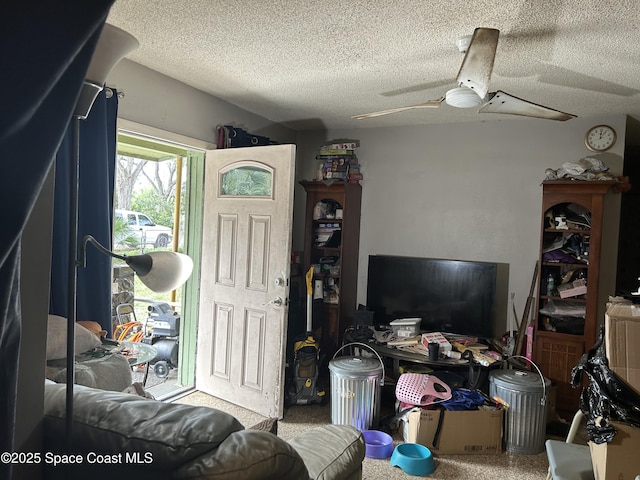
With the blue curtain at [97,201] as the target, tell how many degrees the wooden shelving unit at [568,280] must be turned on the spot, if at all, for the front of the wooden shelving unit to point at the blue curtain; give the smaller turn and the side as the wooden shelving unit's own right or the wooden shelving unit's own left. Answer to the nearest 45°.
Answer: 0° — it already faces it

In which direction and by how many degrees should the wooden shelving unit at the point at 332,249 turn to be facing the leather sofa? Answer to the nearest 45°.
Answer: approximately 45° to its left

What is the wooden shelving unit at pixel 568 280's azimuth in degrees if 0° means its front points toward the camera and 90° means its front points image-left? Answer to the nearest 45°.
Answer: approximately 45°

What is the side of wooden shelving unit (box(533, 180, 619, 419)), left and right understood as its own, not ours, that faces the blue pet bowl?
front

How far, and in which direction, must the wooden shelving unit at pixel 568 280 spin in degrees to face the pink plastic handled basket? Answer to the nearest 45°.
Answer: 0° — it already faces it

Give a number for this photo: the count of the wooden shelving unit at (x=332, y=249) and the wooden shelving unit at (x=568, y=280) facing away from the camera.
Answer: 0

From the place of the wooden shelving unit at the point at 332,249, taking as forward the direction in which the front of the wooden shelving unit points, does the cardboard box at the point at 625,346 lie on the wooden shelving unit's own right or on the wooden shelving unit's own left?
on the wooden shelving unit's own left

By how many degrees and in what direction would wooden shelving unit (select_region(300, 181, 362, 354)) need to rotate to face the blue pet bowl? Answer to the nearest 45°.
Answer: approximately 45° to its left

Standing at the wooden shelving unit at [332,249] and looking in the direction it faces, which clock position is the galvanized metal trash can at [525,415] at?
The galvanized metal trash can is roughly at 9 o'clock from the wooden shelving unit.

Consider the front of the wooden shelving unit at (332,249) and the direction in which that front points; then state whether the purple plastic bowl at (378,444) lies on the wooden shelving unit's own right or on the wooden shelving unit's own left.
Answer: on the wooden shelving unit's own left
